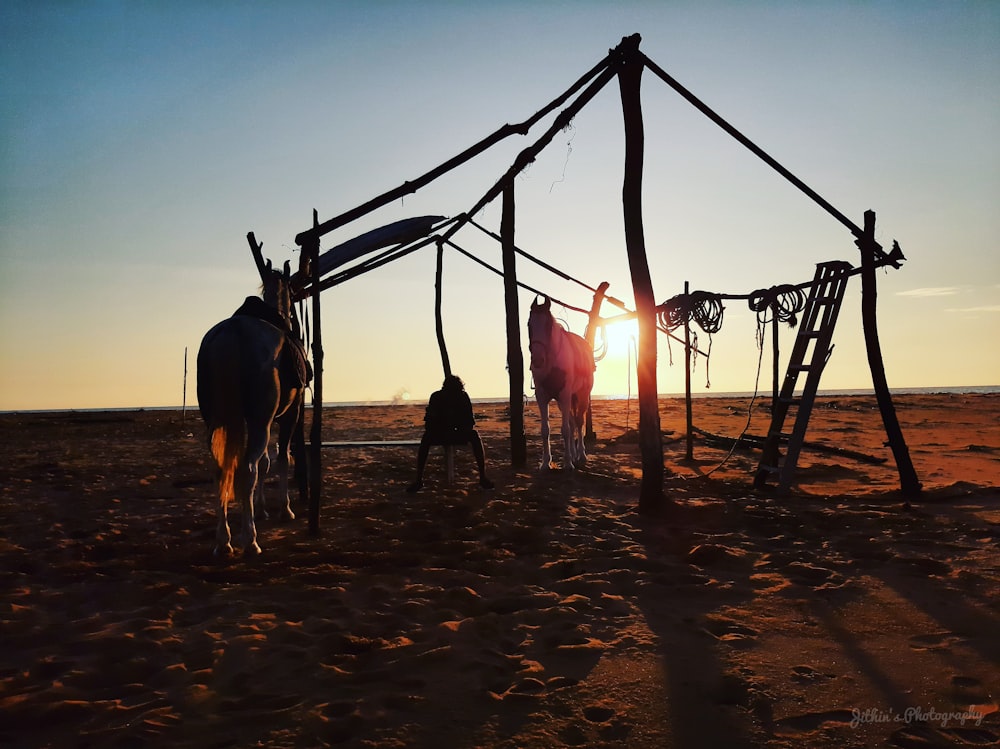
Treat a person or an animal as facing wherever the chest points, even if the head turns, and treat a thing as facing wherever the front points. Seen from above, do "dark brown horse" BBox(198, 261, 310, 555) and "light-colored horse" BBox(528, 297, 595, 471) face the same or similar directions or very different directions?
very different directions

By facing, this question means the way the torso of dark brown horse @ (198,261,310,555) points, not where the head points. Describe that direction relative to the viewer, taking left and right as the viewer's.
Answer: facing away from the viewer and to the right of the viewer

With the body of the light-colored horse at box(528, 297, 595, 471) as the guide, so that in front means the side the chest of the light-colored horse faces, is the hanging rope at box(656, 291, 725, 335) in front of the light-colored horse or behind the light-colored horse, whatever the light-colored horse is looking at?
behind

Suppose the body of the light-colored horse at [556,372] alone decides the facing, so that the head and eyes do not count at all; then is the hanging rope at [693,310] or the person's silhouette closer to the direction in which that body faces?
the person's silhouette

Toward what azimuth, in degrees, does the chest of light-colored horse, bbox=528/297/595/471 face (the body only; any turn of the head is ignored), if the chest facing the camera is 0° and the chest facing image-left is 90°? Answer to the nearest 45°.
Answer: approximately 45°
